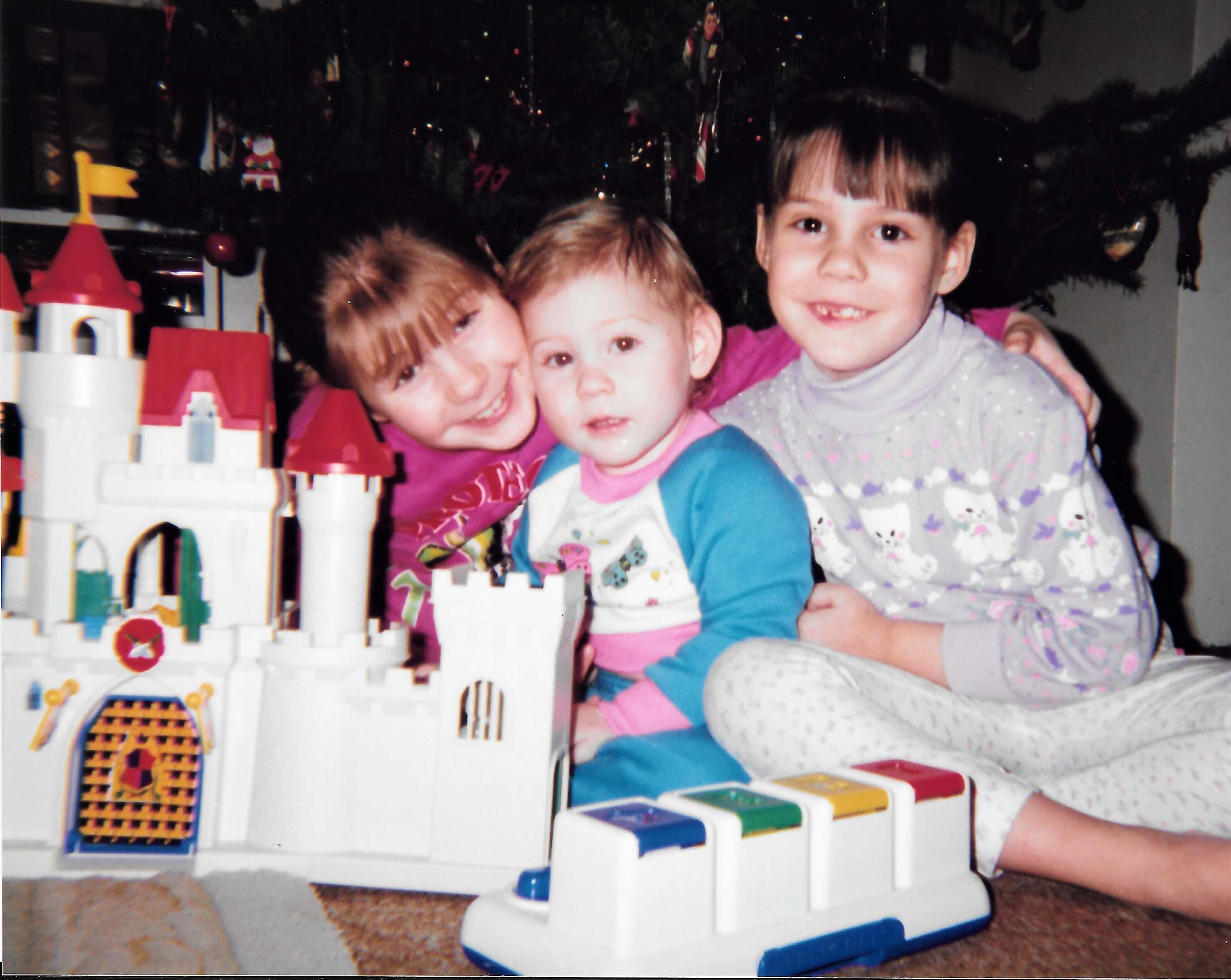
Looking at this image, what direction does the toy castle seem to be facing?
toward the camera
